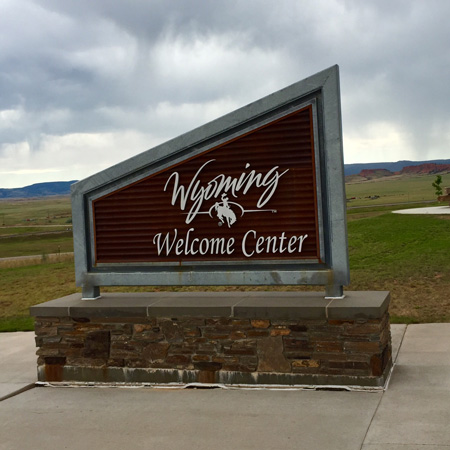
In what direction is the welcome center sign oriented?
toward the camera
